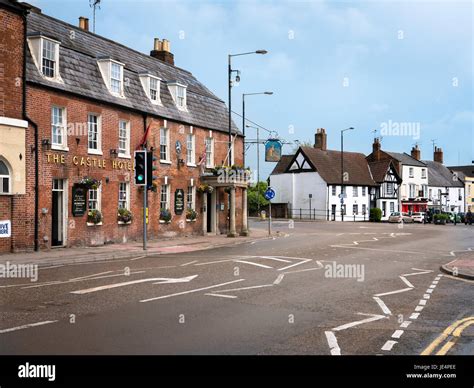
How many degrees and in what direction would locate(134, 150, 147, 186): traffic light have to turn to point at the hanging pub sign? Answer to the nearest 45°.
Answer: approximately 135° to its left

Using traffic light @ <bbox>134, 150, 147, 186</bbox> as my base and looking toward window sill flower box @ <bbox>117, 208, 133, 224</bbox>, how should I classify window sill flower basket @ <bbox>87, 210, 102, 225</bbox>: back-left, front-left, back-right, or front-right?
front-left

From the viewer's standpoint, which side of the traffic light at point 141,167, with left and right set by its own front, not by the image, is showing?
front

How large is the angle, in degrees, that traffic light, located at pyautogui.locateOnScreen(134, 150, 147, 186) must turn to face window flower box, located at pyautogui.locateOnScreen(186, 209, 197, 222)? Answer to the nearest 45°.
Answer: approximately 180°

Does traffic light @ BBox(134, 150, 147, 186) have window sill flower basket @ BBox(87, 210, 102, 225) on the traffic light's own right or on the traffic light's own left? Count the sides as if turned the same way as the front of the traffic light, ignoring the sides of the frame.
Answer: on the traffic light's own right

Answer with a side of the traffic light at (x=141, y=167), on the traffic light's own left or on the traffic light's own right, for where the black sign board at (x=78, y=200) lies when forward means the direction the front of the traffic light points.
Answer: on the traffic light's own right

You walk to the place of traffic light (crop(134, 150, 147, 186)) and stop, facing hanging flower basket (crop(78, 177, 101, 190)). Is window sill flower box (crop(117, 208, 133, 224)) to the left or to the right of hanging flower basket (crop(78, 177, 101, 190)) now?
right

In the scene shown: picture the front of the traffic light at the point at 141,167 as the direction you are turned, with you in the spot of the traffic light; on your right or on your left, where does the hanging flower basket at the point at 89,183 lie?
on your right

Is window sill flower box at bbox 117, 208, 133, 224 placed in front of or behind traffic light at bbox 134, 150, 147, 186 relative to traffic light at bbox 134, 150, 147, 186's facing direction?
behind

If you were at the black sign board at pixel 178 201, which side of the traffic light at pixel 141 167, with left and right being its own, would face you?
back
